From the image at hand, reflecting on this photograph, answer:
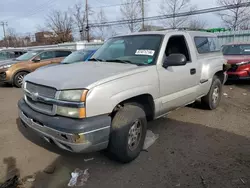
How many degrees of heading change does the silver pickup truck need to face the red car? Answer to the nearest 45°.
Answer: approximately 180°

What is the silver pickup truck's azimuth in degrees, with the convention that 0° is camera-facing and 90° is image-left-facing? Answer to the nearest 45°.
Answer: approximately 45°
